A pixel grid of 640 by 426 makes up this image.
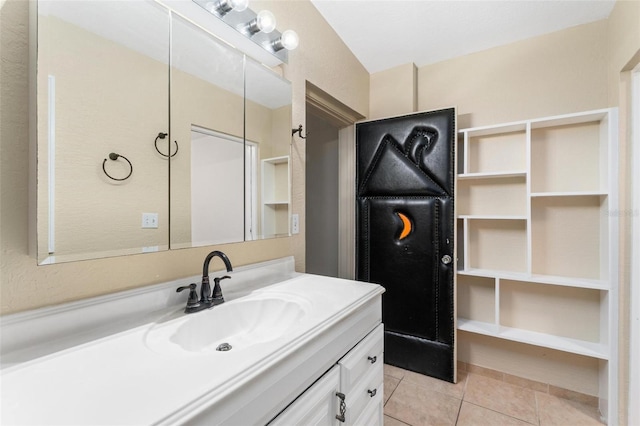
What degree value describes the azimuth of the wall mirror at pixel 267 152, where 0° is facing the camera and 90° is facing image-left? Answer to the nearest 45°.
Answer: approximately 315°

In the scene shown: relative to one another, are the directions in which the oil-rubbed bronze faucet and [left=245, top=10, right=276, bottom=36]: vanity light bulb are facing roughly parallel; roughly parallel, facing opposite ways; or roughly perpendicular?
roughly parallel

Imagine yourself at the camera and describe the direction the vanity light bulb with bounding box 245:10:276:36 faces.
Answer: facing the viewer and to the right of the viewer

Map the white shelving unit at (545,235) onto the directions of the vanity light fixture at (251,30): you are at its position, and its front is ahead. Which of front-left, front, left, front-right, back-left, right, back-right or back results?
front-left
